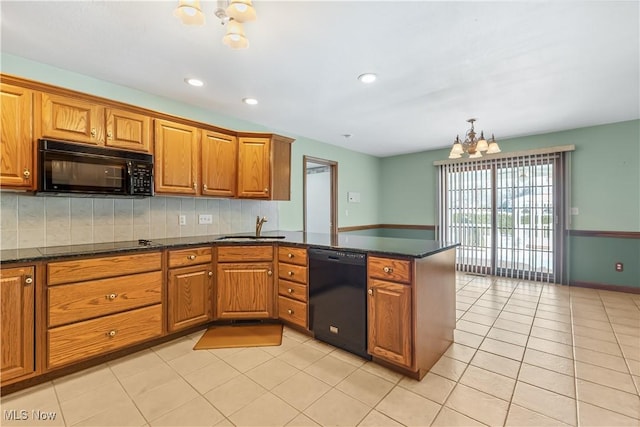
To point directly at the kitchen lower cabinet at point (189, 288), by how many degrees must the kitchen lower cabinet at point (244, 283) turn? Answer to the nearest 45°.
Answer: approximately 90° to its right

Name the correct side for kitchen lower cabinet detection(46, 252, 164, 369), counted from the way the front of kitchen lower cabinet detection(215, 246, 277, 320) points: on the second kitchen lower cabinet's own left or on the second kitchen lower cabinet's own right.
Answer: on the second kitchen lower cabinet's own right

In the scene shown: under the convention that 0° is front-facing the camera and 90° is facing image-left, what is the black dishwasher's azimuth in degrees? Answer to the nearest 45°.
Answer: approximately 45°
